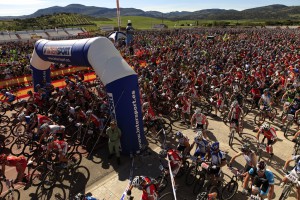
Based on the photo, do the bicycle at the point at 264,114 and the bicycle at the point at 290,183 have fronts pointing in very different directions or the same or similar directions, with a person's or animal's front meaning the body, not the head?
same or similar directions

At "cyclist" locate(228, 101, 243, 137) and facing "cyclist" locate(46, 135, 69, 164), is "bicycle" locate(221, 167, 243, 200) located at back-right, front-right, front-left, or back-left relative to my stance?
front-left

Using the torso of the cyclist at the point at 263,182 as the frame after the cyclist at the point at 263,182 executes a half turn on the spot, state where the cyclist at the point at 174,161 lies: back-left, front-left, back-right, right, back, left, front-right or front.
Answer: back-left

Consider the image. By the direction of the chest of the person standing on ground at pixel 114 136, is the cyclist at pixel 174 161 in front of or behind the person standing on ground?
in front

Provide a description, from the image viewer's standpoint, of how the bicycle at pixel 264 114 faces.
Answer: facing the viewer and to the left of the viewer

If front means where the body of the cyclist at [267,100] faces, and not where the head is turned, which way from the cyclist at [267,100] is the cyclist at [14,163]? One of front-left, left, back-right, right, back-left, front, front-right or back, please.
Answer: front

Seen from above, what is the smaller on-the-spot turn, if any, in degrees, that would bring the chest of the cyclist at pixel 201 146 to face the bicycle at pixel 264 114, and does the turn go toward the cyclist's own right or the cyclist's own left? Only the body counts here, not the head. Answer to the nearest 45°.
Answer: approximately 180°

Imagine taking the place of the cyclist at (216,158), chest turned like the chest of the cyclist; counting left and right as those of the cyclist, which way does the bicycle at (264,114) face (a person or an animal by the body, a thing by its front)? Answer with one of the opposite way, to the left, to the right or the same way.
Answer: the same way

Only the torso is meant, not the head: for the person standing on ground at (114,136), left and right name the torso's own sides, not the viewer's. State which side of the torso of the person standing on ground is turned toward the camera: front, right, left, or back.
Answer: front

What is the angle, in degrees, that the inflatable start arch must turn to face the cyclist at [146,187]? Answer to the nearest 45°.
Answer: approximately 45° to its left

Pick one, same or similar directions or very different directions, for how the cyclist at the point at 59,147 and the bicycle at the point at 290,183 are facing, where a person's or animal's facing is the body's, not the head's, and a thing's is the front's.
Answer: same or similar directions
